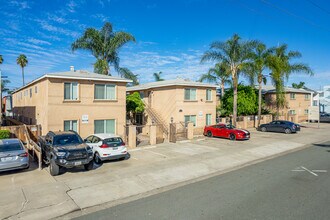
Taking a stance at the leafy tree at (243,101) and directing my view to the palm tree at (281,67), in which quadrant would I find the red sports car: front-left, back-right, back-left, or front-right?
back-right

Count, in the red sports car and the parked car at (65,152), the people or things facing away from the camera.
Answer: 0

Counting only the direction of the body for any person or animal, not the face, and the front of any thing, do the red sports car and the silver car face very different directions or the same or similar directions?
very different directions

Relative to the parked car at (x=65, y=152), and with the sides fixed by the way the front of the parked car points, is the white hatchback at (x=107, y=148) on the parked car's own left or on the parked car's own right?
on the parked car's own left

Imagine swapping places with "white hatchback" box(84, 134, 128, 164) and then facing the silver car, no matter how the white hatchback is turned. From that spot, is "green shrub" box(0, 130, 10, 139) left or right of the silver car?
right
